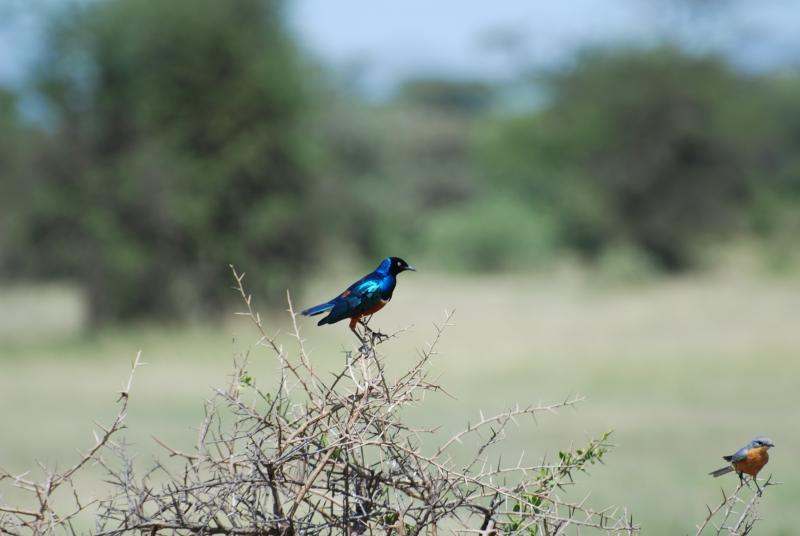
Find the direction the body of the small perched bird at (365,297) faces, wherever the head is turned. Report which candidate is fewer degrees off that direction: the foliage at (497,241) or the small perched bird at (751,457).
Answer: the small perched bird

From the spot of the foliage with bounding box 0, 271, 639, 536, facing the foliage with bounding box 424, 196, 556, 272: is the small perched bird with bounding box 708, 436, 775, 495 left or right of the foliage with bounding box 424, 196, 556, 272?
right

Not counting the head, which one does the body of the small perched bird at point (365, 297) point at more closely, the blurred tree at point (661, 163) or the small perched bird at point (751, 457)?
the small perched bird

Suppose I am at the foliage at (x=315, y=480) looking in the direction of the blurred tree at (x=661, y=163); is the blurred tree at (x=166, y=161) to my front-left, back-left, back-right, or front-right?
front-left

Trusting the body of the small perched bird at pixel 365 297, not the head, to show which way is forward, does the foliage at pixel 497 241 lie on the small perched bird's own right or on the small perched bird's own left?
on the small perched bird's own left

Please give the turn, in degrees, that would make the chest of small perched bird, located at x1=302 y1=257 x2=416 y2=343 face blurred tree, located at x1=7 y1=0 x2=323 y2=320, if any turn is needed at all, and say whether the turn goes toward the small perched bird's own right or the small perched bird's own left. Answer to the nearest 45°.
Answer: approximately 90° to the small perched bird's own left

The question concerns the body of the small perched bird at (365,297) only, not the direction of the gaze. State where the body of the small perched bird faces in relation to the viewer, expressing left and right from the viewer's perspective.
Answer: facing to the right of the viewer

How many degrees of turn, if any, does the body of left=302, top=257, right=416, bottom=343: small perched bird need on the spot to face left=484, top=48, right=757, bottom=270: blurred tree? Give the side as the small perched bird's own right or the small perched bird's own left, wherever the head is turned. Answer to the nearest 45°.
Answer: approximately 90° to the small perched bird's own left

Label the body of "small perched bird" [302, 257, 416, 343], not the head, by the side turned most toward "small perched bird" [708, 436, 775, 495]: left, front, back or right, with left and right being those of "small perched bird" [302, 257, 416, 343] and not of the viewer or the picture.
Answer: front
